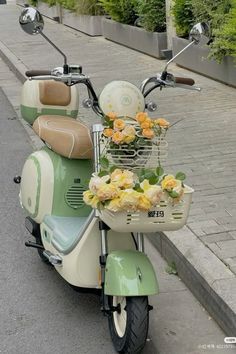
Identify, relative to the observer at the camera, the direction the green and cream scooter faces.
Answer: facing the viewer and to the right of the viewer
